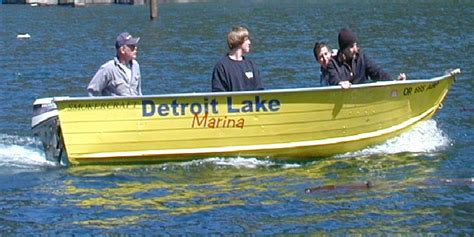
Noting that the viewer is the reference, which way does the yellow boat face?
facing to the right of the viewer

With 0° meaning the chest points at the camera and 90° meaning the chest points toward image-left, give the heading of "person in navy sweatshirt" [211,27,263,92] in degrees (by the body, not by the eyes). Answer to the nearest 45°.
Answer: approximately 315°

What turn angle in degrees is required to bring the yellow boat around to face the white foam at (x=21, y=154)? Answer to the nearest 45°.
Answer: approximately 180°

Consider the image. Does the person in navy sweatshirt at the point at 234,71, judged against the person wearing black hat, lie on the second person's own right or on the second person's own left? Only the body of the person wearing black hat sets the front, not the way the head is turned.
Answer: on the second person's own right

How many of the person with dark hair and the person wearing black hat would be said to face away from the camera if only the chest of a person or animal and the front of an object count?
0

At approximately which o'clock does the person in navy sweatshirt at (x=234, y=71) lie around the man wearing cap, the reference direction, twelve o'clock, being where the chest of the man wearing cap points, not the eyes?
The person in navy sweatshirt is roughly at 11 o'clock from the man wearing cap.

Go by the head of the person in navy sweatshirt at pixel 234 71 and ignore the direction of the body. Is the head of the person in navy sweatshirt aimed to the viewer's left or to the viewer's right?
to the viewer's right

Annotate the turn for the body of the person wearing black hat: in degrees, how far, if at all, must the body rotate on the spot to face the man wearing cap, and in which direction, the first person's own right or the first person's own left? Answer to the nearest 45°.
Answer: approximately 135° to the first person's own right

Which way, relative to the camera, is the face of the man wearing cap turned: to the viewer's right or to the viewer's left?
to the viewer's right

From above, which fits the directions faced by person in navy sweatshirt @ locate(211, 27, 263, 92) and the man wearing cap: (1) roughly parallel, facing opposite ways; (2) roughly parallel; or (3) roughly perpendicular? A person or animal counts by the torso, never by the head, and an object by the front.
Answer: roughly parallel

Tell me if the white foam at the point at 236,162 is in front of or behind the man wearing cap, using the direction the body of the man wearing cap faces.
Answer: in front
